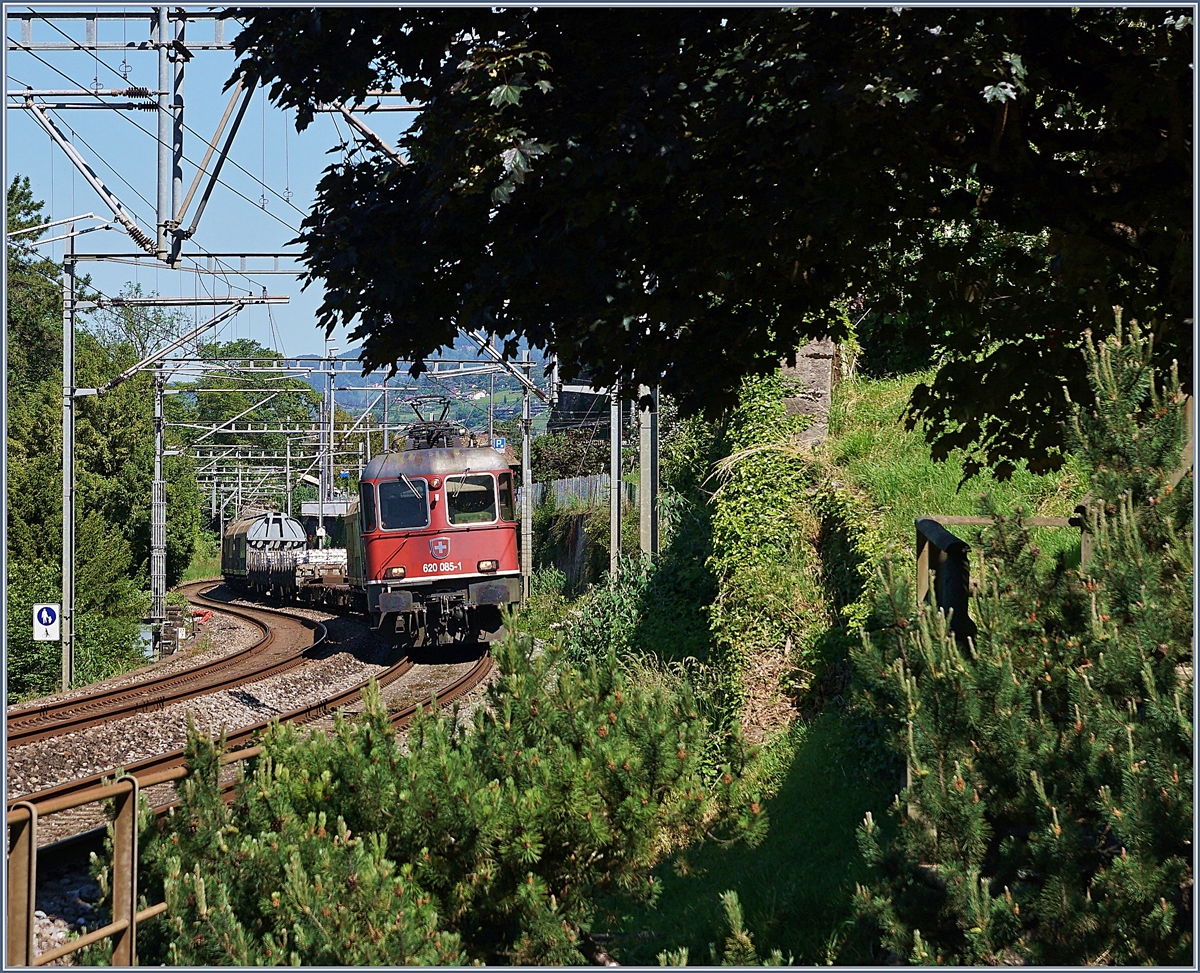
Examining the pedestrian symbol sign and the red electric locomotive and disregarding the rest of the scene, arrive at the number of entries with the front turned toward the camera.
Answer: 2

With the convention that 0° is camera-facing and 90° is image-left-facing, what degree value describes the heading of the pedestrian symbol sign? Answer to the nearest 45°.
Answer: approximately 0°

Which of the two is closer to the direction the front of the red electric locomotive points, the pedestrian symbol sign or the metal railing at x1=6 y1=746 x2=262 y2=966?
the metal railing

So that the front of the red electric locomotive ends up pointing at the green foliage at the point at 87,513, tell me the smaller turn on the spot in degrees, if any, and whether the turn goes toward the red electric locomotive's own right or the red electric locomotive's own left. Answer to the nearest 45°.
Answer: approximately 135° to the red electric locomotive's own right

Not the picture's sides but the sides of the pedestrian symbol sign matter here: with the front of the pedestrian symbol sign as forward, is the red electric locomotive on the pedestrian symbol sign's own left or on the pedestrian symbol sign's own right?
on the pedestrian symbol sign's own left

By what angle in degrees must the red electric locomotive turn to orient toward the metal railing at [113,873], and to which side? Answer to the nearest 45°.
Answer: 0° — it already faces it

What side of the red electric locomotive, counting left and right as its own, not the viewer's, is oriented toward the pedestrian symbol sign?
right
